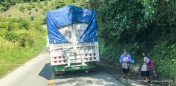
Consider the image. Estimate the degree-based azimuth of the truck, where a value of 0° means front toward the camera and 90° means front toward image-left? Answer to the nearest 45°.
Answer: approximately 180°

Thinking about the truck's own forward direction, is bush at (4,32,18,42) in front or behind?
in front
